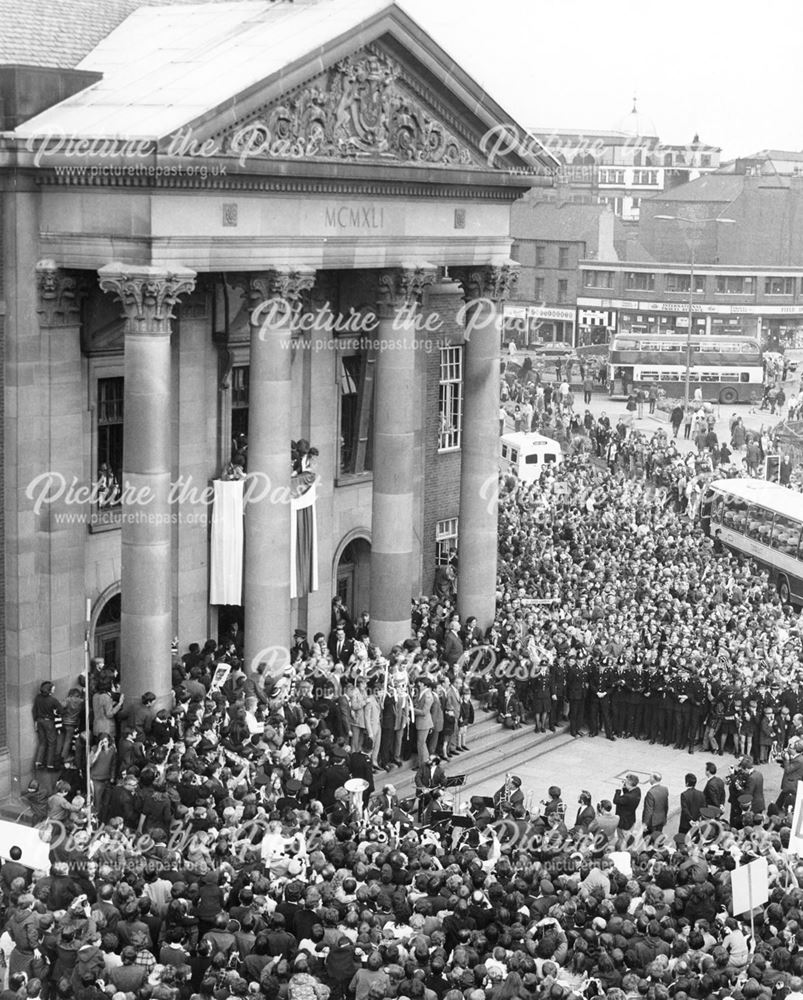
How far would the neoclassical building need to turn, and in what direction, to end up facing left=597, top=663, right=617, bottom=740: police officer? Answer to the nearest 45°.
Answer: approximately 45° to its left

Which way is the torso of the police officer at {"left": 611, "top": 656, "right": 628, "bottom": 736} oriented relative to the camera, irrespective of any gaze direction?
toward the camera

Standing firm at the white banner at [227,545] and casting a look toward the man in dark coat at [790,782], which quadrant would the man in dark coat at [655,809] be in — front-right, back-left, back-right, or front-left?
front-right

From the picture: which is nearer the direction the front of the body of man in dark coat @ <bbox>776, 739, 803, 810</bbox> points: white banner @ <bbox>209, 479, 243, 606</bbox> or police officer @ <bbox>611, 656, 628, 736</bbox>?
the white banner

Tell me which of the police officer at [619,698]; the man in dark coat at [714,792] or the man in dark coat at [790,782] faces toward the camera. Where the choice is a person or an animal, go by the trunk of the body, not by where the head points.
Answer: the police officer

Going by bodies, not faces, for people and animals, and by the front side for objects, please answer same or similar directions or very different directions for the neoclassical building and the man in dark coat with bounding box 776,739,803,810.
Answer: very different directions

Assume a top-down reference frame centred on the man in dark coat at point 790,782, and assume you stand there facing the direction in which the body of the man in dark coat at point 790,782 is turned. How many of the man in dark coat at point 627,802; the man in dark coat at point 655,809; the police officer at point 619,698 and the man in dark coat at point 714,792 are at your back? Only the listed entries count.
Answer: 0

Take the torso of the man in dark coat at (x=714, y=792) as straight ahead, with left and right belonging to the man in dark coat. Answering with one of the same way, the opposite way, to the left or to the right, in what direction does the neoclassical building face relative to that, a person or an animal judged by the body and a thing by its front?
the opposite way

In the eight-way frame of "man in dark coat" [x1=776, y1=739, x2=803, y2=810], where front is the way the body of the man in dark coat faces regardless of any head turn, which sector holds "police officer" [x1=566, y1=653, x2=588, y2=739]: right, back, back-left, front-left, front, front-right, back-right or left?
front-right

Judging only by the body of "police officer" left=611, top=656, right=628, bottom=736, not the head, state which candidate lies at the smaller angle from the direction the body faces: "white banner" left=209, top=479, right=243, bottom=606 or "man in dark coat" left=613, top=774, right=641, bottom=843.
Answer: the man in dark coat

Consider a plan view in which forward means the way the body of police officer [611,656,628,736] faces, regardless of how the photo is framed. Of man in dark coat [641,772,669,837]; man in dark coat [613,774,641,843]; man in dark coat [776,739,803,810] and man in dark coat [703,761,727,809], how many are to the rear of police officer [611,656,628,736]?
0

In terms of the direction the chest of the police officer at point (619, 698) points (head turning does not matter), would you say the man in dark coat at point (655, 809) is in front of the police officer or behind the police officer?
in front

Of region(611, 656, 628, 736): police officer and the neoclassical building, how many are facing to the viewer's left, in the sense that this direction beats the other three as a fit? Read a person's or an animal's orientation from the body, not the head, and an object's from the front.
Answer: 0

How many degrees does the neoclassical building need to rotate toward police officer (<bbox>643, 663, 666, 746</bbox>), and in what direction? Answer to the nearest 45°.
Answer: approximately 45° to its left

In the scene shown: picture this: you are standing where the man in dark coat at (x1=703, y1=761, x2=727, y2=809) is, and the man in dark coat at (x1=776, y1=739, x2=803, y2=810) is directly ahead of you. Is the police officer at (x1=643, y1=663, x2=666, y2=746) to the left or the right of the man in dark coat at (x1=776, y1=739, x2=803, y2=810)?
left

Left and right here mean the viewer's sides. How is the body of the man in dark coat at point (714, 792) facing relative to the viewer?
facing away from the viewer and to the left of the viewer

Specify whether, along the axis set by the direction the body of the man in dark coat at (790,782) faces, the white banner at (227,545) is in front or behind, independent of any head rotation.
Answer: in front

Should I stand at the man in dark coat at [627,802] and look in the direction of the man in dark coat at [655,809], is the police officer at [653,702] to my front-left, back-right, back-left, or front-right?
front-left
